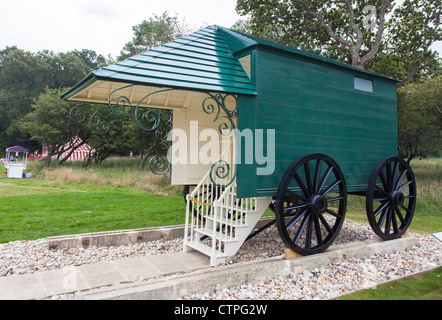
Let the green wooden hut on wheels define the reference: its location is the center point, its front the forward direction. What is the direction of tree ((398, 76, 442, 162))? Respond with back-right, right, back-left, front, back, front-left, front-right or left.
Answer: back

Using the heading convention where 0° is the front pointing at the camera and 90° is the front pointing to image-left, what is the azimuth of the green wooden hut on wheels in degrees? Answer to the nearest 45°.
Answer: approximately 45°

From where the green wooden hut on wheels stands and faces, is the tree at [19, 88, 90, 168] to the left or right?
on its right

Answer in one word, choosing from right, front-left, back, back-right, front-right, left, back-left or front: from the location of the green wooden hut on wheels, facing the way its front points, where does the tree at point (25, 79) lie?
right

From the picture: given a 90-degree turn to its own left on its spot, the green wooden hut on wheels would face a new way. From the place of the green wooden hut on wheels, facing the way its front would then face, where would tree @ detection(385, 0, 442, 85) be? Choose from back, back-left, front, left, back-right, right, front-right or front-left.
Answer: left

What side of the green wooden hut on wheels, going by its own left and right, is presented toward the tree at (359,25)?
back
